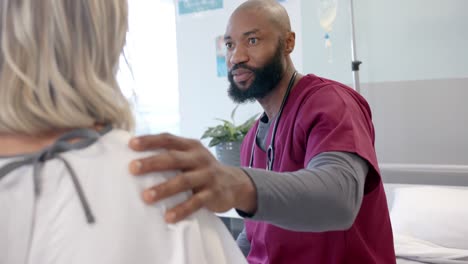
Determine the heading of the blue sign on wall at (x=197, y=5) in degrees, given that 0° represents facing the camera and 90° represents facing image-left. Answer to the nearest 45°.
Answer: approximately 45°

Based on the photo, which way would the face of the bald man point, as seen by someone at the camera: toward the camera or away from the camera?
toward the camera

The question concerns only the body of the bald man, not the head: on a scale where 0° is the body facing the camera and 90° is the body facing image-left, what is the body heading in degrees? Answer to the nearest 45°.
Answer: approximately 45°

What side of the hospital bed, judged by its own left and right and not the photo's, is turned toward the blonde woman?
front

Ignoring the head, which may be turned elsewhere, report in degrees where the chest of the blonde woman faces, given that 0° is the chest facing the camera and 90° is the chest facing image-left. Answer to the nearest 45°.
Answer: approximately 180°

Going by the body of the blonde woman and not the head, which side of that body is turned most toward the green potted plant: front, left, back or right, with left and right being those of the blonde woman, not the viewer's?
front

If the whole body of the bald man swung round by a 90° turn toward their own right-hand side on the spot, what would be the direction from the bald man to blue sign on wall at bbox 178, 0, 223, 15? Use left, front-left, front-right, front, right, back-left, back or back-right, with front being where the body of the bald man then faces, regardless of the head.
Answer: front-right

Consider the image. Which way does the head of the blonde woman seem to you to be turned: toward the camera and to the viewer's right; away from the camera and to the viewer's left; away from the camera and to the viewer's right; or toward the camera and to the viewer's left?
away from the camera and to the viewer's right
